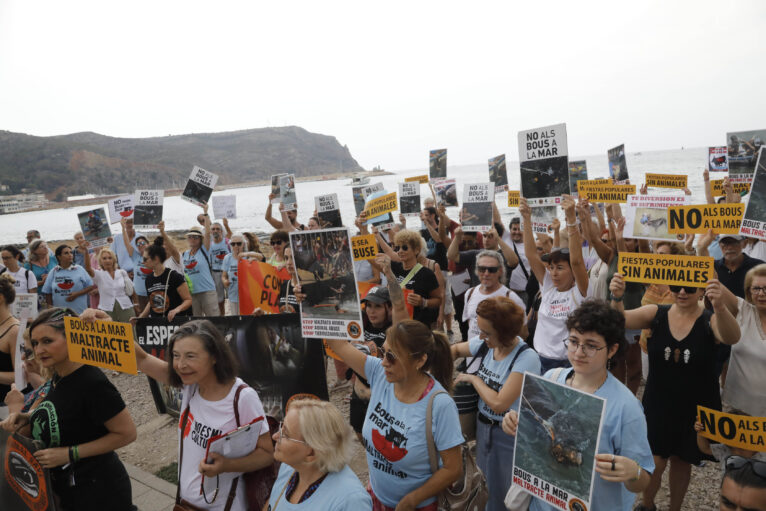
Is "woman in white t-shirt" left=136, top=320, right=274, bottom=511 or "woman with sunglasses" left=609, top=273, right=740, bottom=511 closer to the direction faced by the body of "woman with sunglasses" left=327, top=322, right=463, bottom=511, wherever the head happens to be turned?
the woman in white t-shirt

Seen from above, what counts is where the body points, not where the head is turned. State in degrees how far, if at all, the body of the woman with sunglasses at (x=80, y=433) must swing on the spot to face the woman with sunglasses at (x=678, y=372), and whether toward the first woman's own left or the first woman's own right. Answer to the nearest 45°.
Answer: approximately 90° to the first woman's own left

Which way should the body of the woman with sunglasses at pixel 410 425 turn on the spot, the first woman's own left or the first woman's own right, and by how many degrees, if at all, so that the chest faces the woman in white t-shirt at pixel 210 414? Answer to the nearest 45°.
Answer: approximately 45° to the first woman's own right

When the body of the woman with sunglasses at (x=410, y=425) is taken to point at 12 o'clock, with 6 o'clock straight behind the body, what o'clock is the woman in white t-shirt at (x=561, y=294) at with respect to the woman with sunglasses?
The woman in white t-shirt is roughly at 6 o'clock from the woman with sunglasses.

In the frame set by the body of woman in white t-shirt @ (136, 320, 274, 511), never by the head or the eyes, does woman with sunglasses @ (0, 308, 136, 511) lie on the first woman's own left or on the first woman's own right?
on the first woman's own right

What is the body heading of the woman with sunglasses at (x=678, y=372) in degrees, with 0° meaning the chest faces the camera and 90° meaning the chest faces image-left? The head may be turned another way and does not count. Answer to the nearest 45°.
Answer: approximately 0°
